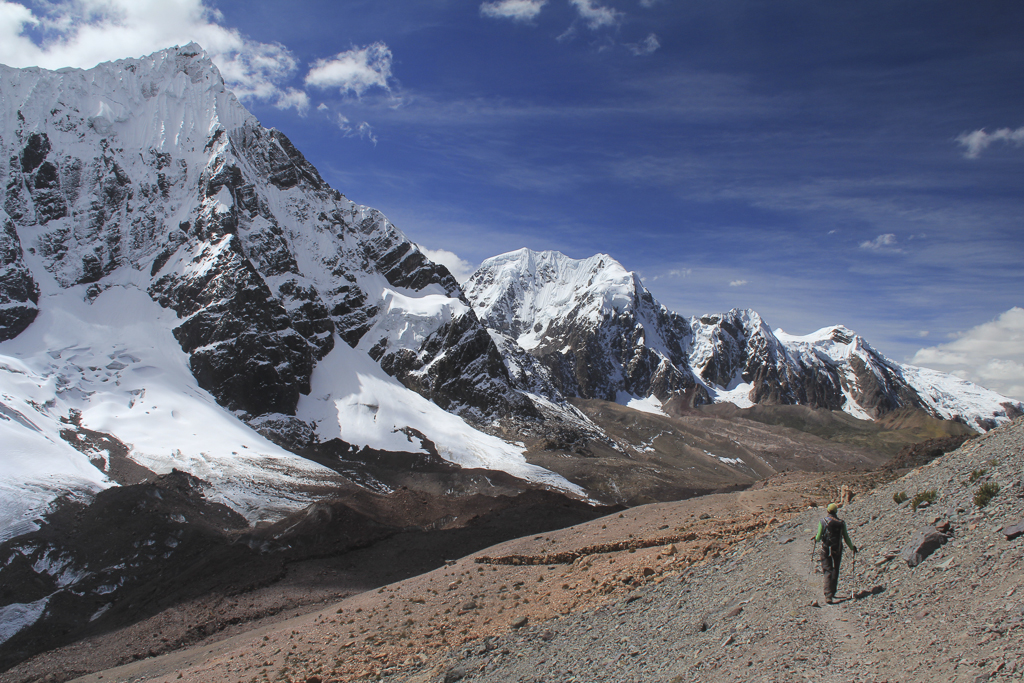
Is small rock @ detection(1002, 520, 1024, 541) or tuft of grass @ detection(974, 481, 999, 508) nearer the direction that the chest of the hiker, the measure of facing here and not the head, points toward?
the tuft of grass

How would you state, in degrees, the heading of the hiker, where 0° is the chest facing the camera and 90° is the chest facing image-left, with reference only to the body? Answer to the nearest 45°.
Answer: approximately 180°

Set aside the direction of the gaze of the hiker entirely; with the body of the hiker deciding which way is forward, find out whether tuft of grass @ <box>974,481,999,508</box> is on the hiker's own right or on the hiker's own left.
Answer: on the hiker's own right

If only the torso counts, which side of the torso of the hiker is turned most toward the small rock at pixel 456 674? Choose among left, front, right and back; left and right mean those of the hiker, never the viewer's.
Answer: left

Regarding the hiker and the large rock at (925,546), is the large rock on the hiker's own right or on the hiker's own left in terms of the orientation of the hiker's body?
on the hiker's own right

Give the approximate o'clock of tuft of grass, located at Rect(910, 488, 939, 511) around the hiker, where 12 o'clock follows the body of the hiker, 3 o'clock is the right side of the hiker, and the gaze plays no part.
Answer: The tuft of grass is roughly at 1 o'clock from the hiker.
